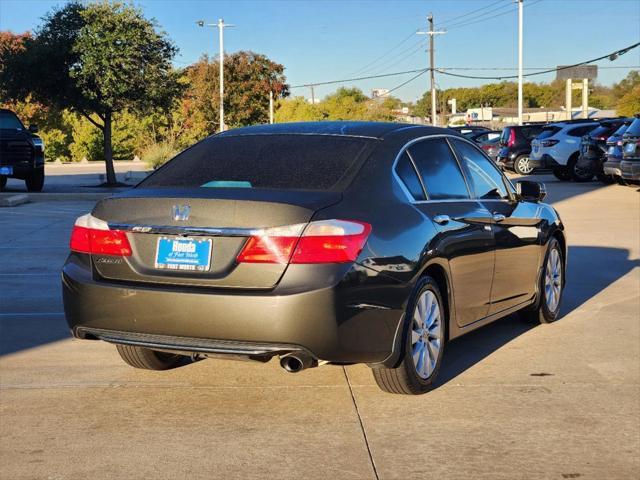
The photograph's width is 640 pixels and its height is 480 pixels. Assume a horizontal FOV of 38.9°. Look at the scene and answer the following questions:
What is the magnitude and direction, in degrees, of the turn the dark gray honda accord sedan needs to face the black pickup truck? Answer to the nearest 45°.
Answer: approximately 45° to its left

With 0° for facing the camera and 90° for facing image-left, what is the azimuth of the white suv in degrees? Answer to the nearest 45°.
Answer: approximately 225°

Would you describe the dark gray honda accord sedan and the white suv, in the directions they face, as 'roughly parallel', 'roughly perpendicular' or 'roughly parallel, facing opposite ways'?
roughly parallel

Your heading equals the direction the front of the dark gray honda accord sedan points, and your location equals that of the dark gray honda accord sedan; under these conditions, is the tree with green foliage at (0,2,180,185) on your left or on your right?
on your left

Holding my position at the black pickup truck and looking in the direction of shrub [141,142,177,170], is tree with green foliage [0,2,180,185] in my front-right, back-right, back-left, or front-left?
front-right

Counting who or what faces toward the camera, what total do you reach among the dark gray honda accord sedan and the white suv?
0

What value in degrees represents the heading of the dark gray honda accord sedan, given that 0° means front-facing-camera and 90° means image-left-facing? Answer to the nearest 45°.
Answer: approximately 225°

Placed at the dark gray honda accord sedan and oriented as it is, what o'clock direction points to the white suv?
The white suv is roughly at 11 o'clock from the dark gray honda accord sedan.

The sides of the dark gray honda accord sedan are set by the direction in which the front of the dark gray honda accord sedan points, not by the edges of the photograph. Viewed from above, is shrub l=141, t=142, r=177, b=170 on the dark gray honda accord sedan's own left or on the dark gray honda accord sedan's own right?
on the dark gray honda accord sedan's own left
